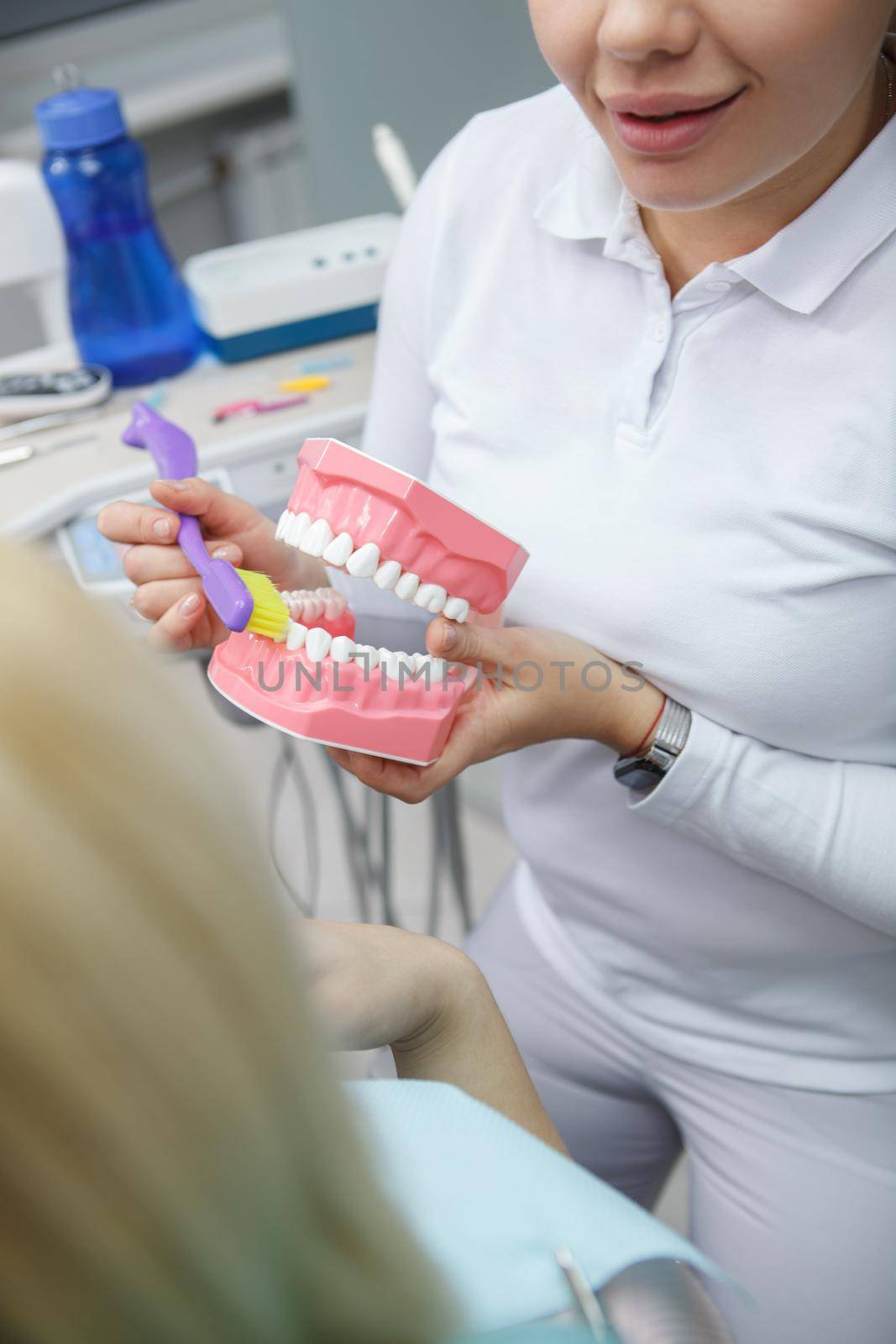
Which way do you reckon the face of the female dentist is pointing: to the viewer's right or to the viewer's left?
to the viewer's left

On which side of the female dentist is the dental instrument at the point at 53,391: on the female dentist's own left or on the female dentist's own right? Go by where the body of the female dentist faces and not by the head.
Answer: on the female dentist's own right

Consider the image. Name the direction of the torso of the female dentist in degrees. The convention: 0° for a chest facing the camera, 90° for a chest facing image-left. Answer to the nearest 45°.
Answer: approximately 45°

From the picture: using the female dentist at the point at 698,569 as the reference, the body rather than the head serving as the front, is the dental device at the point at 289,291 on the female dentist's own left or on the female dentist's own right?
on the female dentist's own right

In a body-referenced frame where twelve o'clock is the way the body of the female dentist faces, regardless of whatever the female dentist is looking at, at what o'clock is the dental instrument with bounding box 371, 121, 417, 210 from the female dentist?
The dental instrument is roughly at 4 o'clock from the female dentist.
